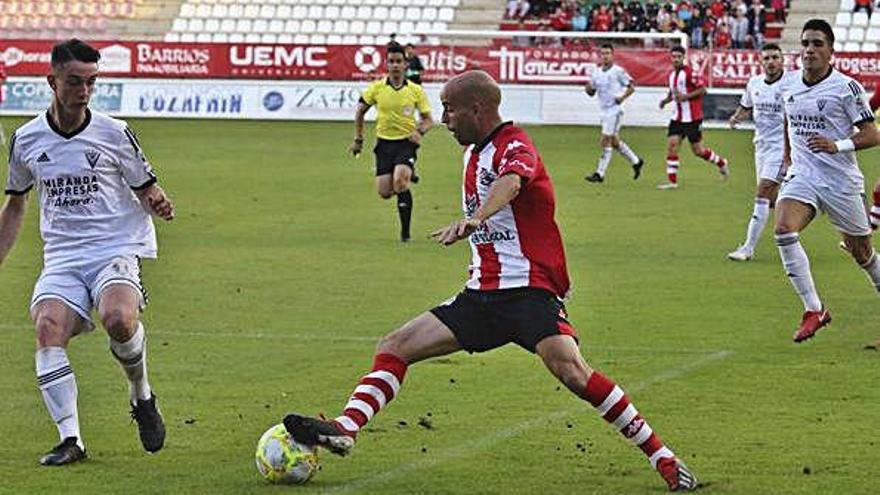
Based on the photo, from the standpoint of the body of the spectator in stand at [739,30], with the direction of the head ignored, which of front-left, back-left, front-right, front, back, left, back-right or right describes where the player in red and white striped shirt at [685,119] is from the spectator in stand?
front

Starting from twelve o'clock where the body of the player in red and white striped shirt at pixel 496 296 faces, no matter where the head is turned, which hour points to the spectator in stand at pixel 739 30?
The spectator in stand is roughly at 5 o'clock from the player in red and white striped shirt.

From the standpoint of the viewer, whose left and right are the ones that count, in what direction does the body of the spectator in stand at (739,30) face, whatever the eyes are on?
facing the viewer

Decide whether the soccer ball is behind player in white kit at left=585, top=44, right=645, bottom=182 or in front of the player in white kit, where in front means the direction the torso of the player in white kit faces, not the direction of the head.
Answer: in front

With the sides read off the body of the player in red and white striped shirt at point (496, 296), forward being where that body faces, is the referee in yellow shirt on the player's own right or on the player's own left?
on the player's own right

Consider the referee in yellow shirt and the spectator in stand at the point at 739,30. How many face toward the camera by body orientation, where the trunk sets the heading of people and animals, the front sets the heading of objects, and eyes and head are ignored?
2

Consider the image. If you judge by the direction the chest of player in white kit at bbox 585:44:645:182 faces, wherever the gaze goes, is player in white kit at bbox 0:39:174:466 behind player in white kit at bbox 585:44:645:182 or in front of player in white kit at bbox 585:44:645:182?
in front

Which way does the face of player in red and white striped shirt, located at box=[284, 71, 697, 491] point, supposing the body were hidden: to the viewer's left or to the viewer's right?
to the viewer's left

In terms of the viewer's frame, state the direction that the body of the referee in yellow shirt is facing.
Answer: toward the camera

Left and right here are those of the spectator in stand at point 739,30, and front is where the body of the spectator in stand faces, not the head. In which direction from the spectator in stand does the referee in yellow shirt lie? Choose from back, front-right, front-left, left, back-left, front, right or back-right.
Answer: front

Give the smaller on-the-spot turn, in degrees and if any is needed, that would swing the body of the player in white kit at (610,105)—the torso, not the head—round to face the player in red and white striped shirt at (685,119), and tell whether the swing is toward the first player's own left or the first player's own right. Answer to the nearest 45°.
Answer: approximately 90° to the first player's own left

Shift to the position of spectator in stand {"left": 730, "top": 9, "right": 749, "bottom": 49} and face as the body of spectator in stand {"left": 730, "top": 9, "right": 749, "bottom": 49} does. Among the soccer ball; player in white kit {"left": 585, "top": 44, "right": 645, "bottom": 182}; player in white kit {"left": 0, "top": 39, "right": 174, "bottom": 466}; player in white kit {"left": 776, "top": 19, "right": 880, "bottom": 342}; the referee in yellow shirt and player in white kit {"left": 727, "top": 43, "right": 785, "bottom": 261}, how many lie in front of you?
6

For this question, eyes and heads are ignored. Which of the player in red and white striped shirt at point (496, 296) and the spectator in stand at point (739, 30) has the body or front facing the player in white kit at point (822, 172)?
the spectator in stand
